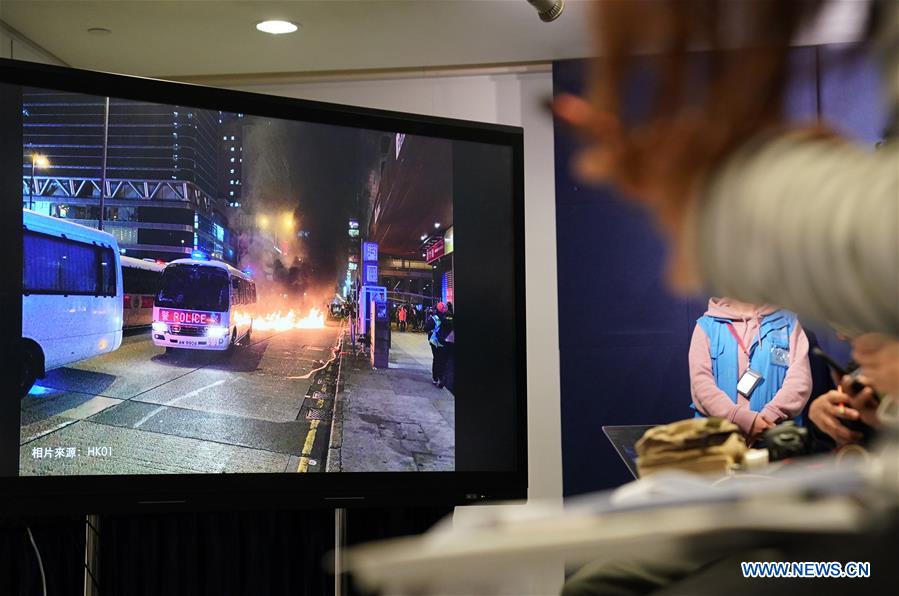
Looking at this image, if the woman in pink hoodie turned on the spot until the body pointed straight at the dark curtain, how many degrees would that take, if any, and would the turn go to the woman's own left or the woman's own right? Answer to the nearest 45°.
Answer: approximately 45° to the woman's own right

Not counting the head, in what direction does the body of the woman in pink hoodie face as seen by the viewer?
toward the camera

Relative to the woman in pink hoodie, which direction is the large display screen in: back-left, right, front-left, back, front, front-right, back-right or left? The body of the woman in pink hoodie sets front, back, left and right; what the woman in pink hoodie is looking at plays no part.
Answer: front-right

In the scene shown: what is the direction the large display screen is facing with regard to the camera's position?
facing the viewer and to the right of the viewer

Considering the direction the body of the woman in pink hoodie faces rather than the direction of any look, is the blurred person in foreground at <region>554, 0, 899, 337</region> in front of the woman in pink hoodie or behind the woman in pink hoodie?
in front

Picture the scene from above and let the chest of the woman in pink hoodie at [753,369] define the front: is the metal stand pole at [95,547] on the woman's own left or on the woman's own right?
on the woman's own right

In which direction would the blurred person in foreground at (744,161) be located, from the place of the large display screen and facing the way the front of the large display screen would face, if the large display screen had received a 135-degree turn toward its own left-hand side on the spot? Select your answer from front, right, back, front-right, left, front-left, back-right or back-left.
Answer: back

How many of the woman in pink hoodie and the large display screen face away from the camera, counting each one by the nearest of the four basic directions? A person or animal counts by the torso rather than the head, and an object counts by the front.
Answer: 0

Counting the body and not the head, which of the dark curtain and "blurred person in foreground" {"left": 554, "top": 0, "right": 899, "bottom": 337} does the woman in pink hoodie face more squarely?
the blurred person in foreground
